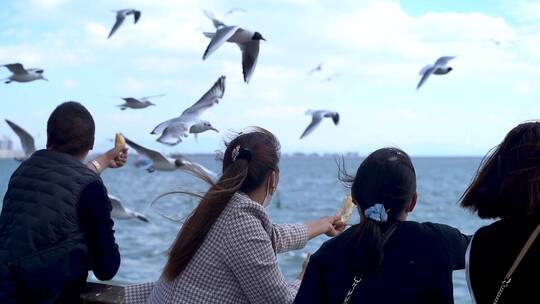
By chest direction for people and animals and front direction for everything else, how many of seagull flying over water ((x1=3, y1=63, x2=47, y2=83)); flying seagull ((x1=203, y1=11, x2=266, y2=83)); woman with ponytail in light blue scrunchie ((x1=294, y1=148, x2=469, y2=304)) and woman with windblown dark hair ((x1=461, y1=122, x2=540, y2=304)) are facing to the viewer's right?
2

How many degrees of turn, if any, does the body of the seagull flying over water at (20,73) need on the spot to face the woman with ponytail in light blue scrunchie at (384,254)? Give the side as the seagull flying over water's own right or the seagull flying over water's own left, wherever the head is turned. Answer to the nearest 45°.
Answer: approximately 90° to the seagull flying over water's own right

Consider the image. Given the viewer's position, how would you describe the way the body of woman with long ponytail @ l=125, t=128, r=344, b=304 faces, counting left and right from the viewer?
facing away from the viewer and to the right of the viewer

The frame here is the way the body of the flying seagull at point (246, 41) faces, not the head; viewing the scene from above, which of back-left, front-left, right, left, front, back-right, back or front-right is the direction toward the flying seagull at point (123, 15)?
back-left

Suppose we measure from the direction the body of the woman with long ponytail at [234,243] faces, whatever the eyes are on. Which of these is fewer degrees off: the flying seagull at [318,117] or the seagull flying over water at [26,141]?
the flying seagull

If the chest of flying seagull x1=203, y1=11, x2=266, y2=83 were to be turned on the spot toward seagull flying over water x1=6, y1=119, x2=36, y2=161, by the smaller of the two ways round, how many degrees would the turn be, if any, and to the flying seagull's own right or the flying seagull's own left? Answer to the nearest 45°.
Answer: approximately 180°

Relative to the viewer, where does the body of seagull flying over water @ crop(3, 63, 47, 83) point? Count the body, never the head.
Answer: to the viewer's right

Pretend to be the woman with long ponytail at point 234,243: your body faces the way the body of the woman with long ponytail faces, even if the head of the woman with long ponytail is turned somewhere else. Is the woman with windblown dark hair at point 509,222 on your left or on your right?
on your right

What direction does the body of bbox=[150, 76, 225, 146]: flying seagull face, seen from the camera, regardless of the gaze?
to the viewer's right

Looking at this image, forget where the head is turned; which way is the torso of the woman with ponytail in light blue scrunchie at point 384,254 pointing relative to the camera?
away from the camera

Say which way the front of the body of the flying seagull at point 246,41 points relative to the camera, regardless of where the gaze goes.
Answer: to the viewer's right

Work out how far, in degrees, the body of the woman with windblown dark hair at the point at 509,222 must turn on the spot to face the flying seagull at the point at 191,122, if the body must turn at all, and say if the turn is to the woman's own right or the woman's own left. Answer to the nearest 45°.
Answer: approximately 45° to the woman's own left

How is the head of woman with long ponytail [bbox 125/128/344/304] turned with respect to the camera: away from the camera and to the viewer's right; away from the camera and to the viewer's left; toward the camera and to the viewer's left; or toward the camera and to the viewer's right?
away from the camera and to the viewer's right
